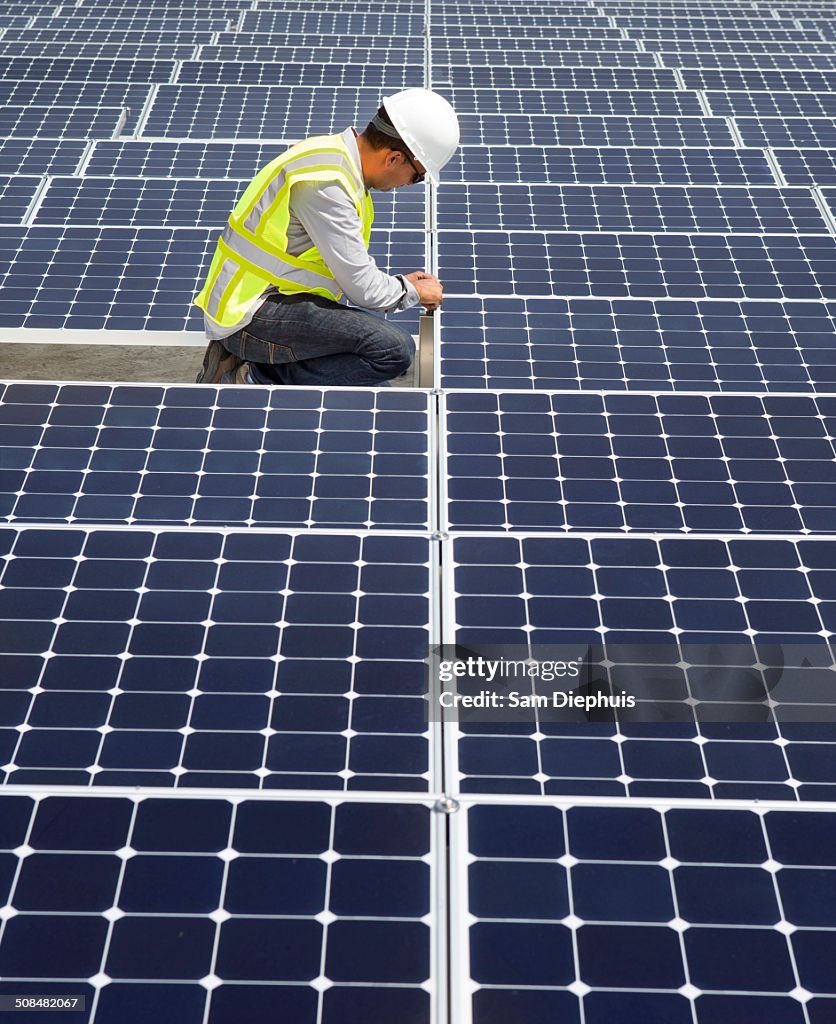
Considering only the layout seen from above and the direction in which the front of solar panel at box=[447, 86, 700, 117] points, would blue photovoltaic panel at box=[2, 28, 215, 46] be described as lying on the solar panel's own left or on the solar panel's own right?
on the solar panel's own right

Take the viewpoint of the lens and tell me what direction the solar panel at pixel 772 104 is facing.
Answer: facing the viewer

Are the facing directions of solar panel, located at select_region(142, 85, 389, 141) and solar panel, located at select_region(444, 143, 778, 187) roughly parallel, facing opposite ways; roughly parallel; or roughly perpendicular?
roughly parallel

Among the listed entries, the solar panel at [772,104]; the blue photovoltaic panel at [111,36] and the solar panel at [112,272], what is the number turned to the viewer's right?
0

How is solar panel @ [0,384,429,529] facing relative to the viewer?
toward the camera

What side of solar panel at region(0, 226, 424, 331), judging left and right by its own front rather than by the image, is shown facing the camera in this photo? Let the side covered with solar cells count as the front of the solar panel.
front

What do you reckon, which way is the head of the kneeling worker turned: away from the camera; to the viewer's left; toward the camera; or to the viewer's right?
to the viewer's right

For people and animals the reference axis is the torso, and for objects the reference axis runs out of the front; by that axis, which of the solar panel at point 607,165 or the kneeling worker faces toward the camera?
the solar panel

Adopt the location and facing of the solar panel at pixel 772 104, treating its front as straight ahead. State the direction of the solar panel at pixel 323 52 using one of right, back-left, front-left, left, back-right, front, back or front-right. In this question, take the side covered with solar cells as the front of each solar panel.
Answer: right

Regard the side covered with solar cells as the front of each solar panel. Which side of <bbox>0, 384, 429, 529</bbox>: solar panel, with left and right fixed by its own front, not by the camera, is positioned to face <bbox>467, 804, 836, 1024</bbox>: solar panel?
front

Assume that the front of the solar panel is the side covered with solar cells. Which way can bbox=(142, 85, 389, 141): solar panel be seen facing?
toward the camera

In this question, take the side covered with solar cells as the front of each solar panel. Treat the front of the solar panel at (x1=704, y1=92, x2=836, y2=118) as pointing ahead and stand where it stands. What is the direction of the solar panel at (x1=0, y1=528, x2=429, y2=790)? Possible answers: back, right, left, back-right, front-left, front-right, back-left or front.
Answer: front

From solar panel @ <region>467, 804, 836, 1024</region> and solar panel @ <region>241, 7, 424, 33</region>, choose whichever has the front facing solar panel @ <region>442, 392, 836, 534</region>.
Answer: solar panel @ <region>241, 7, 424, 33</region>

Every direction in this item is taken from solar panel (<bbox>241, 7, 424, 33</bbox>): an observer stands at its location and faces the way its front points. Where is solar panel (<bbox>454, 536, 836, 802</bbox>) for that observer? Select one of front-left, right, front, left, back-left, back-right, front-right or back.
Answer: front

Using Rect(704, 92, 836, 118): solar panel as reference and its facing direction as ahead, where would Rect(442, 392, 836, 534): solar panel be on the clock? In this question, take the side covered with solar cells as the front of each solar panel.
Rect(442, 392, 836, 534): solar panel is roughly at 12 o'clock from Rect(704, 92, 836, 118): solar panel.

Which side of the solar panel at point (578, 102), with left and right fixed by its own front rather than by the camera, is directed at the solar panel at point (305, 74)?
right

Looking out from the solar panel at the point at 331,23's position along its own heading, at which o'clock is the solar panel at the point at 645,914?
the solar panel at the point at 645,914 is roughly at 12 o'clock from the solar panel at the point at 331,23.
